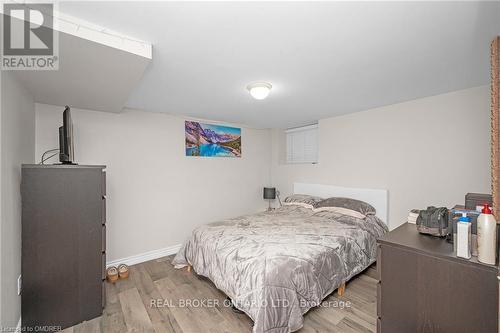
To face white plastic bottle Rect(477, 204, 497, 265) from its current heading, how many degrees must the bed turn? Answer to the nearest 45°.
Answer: approximately 90° to its left

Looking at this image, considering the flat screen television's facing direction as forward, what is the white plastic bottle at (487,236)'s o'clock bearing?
The white plastic bottle is roughly at 2 o'clock from the flat screen television.

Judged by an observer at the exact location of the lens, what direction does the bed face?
facing the viewer and to the left of the viewer

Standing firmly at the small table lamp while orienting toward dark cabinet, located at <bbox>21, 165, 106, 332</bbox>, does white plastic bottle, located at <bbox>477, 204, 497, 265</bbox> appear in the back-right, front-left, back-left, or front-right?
front-left

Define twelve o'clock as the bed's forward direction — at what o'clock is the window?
The window is roughly at 5 o'clock from the bed.

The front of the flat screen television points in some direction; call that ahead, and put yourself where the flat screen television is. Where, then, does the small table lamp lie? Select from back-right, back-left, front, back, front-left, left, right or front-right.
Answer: front

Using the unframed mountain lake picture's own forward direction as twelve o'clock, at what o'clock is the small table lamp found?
The small table lamp is roughly at 10 o'clock from the unframed mountain lake picture.

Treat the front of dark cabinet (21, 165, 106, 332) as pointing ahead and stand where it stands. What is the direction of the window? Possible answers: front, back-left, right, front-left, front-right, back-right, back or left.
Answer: front

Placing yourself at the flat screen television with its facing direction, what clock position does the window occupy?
The window is roughly at 12 o'clock from the flat screen television.

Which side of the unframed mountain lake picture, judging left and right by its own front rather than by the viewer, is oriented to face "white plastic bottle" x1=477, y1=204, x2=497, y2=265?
front

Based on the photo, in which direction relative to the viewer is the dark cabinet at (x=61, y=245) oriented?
to the viewer's right

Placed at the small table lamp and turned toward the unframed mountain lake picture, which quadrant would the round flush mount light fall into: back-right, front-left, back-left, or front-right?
front-left

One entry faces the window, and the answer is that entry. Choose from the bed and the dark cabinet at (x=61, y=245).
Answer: the dark cabinet

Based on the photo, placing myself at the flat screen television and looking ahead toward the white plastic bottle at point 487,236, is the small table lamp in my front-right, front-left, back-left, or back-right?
front-left

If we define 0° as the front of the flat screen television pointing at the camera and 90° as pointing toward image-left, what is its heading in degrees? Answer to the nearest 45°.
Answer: approximately 270°
